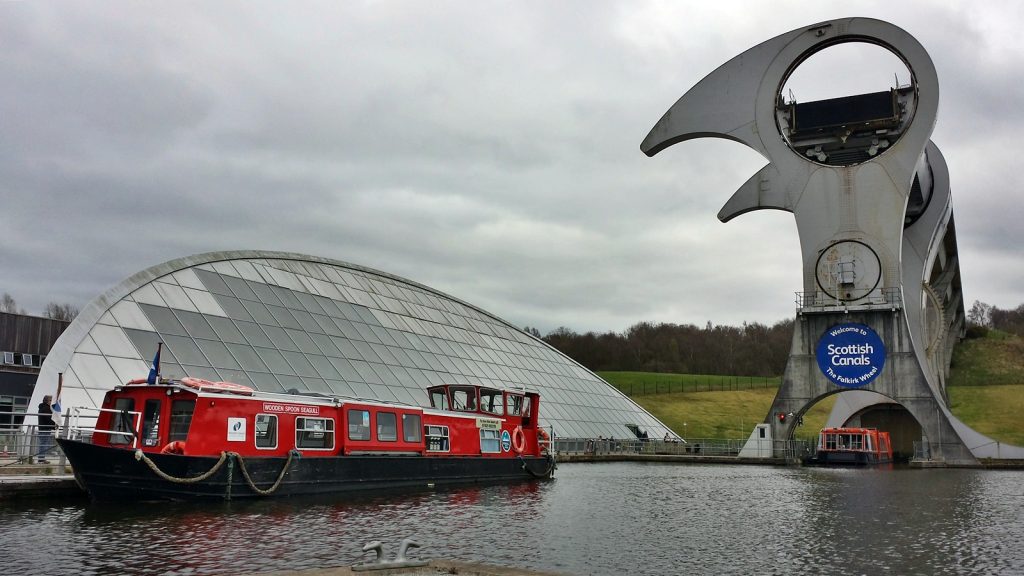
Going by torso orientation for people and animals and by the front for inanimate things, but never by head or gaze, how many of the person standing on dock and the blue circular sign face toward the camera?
1

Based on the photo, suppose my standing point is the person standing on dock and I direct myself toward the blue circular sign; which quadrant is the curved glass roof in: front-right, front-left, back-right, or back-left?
front-left

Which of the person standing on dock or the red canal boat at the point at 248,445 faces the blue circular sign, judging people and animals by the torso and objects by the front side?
the person standing on dock

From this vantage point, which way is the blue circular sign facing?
toward the camera

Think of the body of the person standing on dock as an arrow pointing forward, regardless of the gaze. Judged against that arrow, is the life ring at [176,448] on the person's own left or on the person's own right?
on the person's own right

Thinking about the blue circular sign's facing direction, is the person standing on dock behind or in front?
in front

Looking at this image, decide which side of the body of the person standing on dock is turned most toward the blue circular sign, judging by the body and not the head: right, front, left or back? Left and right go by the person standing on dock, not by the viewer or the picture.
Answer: front

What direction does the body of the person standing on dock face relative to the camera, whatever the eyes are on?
to the viewer's right

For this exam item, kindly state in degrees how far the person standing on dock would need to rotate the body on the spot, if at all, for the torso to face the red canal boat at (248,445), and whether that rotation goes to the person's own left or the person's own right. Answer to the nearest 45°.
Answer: approximately 45° to the person's own right

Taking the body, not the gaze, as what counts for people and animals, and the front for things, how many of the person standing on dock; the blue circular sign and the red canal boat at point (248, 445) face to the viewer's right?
1

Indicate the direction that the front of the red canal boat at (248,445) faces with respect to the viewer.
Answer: facing the viewer and to the left of the viewer

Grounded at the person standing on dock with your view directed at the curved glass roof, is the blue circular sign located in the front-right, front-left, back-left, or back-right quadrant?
front-right

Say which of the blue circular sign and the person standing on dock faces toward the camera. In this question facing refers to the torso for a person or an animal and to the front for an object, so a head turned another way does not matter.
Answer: the blue circular sign

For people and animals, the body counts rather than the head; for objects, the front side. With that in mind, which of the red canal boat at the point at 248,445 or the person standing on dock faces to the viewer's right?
the person standing on dock

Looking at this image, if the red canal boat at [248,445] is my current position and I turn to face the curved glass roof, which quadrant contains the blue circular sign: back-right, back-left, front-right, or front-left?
front-right
